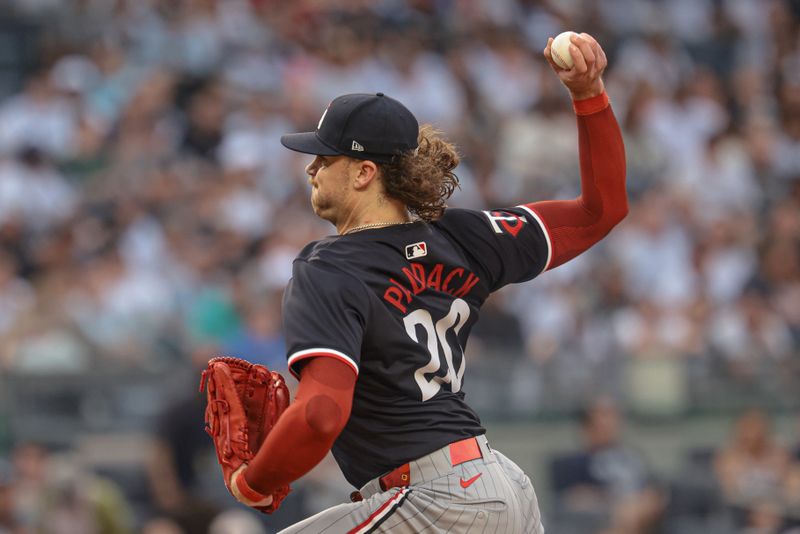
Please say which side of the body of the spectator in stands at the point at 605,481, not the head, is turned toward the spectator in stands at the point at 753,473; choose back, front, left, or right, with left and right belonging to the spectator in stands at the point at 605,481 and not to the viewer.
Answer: left

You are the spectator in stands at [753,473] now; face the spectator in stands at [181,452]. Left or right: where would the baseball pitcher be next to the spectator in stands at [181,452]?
left

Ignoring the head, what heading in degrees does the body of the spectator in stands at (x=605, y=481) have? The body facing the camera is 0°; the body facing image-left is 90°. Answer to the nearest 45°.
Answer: approximately 0°

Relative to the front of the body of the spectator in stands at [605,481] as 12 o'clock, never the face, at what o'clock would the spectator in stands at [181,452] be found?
the spectator in stands at [181,452] is roughly at 2 o'clock from the spectator in stands at [605,481].

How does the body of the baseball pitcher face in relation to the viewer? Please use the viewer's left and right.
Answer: facing away from the viewer and to the left of the viewer

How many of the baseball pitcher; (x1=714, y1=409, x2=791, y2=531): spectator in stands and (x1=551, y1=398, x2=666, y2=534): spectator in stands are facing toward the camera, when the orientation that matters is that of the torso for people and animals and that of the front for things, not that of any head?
2

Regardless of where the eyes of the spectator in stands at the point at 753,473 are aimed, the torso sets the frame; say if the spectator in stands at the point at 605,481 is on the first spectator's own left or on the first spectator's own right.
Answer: on the first spectator's own right

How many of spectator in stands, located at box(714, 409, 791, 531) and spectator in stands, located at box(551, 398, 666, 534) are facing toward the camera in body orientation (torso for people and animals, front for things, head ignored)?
2

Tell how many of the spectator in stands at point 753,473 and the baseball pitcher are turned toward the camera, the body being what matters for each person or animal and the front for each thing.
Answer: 1
